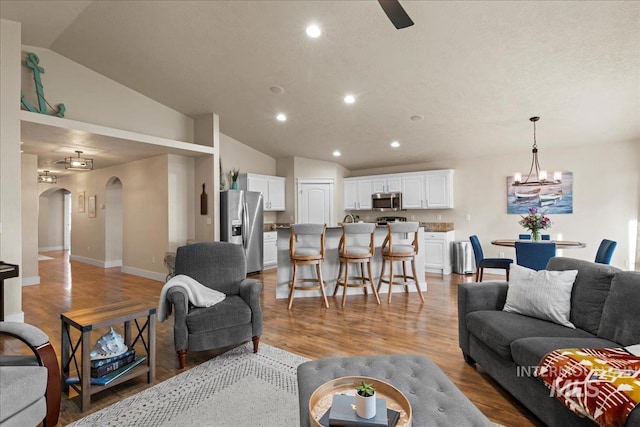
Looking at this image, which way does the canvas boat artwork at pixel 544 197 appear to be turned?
toward the camera

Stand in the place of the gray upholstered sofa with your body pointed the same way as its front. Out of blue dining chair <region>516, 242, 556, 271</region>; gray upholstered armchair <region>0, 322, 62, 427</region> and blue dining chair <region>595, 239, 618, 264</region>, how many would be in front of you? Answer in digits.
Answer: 1

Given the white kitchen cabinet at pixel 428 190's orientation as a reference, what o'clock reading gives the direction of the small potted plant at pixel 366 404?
The small potted plant is roughly at 12 o'clock from the white kitchen cabinet.

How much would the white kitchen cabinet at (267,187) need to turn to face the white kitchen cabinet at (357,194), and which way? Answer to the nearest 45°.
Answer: approximately 45° to its left

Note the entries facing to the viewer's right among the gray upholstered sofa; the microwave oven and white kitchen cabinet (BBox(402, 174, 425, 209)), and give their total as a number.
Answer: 0

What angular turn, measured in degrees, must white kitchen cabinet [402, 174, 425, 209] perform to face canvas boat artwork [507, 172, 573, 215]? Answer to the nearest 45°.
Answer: approximately 90° to its left

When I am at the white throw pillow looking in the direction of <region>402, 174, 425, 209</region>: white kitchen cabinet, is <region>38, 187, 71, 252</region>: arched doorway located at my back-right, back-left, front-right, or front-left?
front-left

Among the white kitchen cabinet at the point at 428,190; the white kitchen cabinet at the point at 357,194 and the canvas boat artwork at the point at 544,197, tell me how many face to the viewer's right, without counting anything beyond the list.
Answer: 0

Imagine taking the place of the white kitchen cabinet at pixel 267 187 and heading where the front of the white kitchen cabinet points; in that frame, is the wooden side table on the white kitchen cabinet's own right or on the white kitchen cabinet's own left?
on the white kitchen cabinet's own right

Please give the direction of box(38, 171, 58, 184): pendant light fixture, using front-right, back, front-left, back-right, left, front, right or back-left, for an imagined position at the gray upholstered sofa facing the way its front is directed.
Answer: front-right

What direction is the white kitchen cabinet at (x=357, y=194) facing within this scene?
toward the camera

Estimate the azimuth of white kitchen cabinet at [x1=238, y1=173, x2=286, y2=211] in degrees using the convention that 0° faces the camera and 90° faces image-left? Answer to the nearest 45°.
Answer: approximately 315°

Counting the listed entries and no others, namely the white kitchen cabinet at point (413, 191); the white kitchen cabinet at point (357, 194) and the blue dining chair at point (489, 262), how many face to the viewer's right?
1

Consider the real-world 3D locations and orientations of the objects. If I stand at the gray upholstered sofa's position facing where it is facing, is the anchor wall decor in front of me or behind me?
in front

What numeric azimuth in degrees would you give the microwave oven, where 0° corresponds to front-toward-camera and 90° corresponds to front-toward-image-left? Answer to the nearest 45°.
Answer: approximately 0°

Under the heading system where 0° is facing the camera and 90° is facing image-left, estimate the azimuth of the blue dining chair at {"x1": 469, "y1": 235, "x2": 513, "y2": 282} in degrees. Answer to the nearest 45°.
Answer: approximately 270°

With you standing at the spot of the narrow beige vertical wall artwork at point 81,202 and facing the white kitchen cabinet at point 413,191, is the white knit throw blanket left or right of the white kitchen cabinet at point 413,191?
right

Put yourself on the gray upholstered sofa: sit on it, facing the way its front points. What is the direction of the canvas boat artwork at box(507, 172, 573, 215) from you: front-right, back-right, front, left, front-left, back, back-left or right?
back-right
